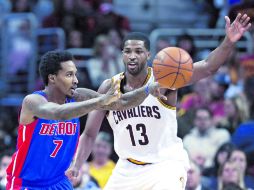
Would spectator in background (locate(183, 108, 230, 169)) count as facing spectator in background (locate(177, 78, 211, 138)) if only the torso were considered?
no

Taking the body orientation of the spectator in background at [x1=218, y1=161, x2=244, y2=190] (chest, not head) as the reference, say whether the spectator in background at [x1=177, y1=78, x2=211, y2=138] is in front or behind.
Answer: behind

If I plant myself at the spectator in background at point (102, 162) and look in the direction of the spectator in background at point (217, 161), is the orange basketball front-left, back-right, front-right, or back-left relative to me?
front-right

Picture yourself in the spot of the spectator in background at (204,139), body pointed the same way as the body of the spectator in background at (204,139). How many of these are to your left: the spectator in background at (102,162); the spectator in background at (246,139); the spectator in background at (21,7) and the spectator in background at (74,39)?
1

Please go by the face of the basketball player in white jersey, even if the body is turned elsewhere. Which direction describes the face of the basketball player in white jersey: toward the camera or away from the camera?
toward the camera

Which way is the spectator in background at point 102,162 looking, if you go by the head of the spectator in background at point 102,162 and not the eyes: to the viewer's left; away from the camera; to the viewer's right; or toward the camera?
toward the camera

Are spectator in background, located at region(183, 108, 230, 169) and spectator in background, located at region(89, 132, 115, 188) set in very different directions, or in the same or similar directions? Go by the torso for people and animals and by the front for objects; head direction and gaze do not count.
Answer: same or similar directions

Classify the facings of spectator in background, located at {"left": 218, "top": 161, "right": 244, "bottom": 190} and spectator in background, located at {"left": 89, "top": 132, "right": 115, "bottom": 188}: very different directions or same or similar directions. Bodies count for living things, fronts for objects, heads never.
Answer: same or similar directions

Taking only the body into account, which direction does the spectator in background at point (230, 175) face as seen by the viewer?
toward the camera

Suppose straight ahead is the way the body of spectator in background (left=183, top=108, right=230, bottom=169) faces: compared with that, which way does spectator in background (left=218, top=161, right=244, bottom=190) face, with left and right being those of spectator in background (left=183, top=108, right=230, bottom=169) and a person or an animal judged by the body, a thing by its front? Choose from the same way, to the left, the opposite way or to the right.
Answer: the same way

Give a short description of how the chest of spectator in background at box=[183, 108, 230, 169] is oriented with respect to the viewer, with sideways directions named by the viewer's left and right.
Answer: facing the viewer

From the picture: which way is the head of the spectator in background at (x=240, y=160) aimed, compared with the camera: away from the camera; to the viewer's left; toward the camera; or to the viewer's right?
toward the camera
